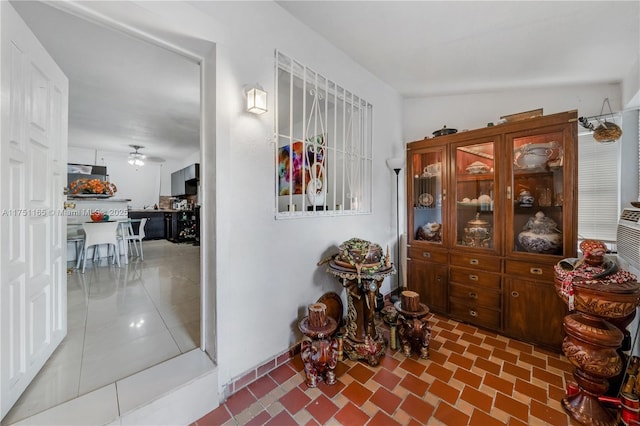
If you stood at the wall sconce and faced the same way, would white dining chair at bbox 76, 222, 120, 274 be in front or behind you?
behind

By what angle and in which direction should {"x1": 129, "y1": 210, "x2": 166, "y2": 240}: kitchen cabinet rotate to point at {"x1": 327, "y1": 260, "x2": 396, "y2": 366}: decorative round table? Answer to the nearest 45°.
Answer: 0° — it already faces it

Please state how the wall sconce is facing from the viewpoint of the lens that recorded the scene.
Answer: facing the viewer and to the right of the viewer

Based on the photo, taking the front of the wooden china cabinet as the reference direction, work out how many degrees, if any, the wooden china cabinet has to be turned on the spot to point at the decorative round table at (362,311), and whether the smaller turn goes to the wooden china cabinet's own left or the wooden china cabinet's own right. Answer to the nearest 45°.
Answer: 0° — it already faces it

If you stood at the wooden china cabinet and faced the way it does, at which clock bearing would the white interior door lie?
The white interior door is roughly at 12 o'clock from the wooden china cabinet.

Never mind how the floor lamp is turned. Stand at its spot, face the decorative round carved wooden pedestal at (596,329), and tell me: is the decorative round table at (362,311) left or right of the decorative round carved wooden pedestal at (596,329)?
right

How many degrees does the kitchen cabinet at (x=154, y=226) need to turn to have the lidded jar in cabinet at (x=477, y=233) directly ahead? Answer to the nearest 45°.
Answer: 0° — it already faces it

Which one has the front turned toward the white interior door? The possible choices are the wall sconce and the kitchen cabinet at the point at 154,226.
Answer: the kitchen cabinet

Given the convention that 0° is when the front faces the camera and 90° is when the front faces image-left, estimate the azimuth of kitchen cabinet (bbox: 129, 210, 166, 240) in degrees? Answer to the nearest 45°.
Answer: approximately 0°

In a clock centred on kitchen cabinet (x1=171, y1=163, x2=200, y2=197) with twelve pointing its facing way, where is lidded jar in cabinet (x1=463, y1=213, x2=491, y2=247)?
The lidded jar in cabinet is roughly at 10 o'clock from the kitchen cabinet.
